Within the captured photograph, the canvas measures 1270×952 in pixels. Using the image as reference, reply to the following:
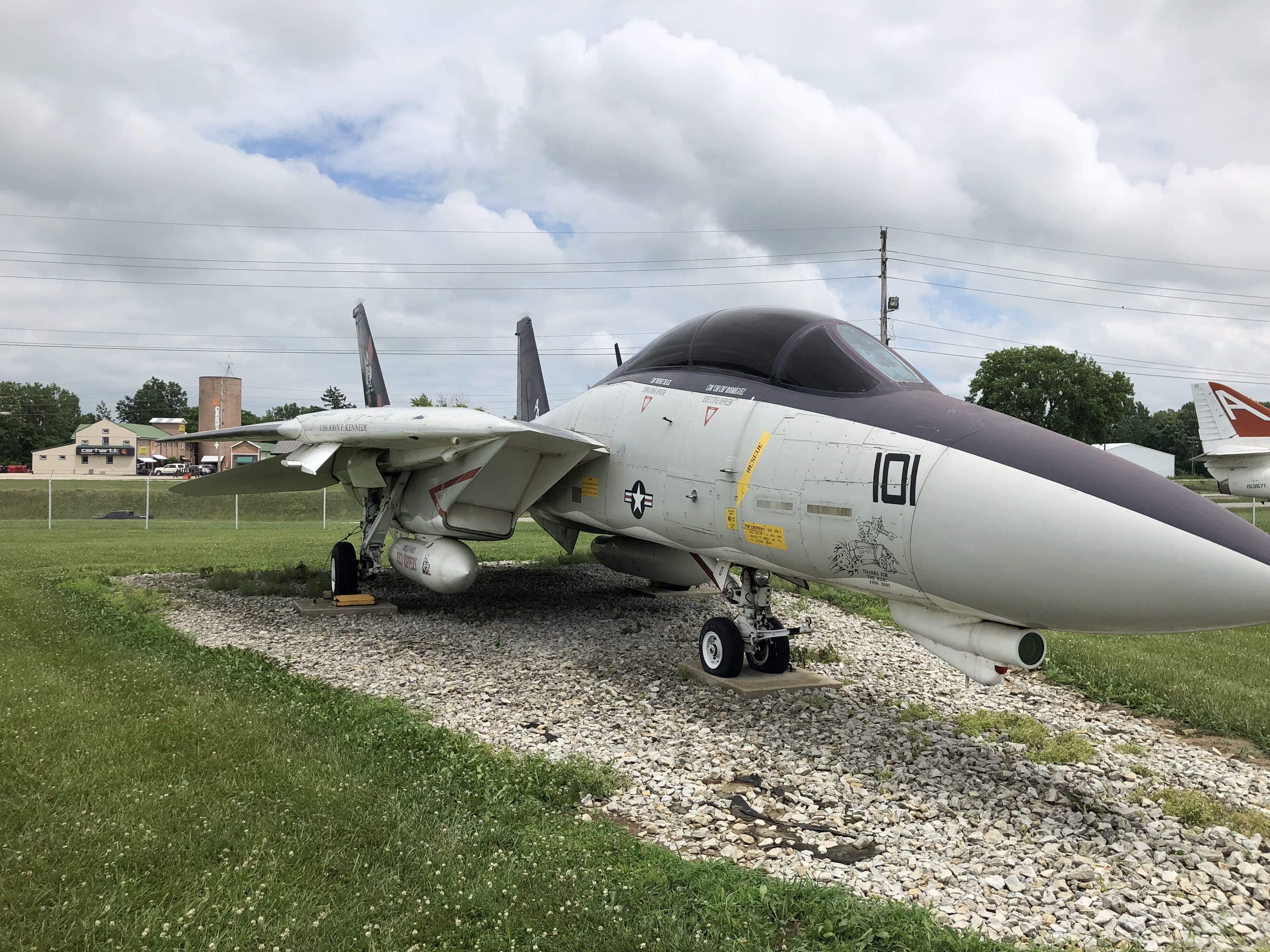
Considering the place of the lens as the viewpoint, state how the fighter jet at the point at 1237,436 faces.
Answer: facing to the right of the viewer

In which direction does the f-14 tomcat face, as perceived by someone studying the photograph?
facing the viewer and to the right of the viewer

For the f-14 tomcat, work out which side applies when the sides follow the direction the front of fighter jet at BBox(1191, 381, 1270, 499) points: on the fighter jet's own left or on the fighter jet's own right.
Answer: on the fighter jet's own right

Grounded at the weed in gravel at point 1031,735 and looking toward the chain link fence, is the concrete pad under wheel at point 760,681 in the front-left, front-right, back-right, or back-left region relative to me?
front-left

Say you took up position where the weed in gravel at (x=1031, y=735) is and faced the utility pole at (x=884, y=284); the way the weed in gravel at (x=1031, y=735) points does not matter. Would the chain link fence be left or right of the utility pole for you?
left

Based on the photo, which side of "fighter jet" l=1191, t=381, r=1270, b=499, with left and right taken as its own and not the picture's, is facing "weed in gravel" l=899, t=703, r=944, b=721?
right

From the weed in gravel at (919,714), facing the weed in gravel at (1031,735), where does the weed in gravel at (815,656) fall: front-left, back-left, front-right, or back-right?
back-left

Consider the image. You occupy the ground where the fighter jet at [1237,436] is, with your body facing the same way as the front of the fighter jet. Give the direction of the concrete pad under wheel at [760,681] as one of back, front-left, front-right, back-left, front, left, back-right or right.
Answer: right

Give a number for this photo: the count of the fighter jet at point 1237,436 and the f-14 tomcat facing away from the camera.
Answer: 0

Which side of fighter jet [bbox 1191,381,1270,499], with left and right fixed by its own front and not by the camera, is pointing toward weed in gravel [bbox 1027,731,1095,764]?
right

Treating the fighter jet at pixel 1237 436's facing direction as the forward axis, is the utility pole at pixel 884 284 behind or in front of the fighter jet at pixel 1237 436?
behind

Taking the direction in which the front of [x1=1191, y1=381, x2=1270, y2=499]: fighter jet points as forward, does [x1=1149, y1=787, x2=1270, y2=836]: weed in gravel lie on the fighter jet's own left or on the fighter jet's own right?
on the fighter jet's own right

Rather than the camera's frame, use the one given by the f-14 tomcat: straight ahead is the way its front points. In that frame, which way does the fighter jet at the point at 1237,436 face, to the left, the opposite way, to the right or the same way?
the same way

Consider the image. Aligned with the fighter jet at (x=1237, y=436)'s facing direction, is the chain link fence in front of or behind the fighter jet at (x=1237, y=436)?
behind
